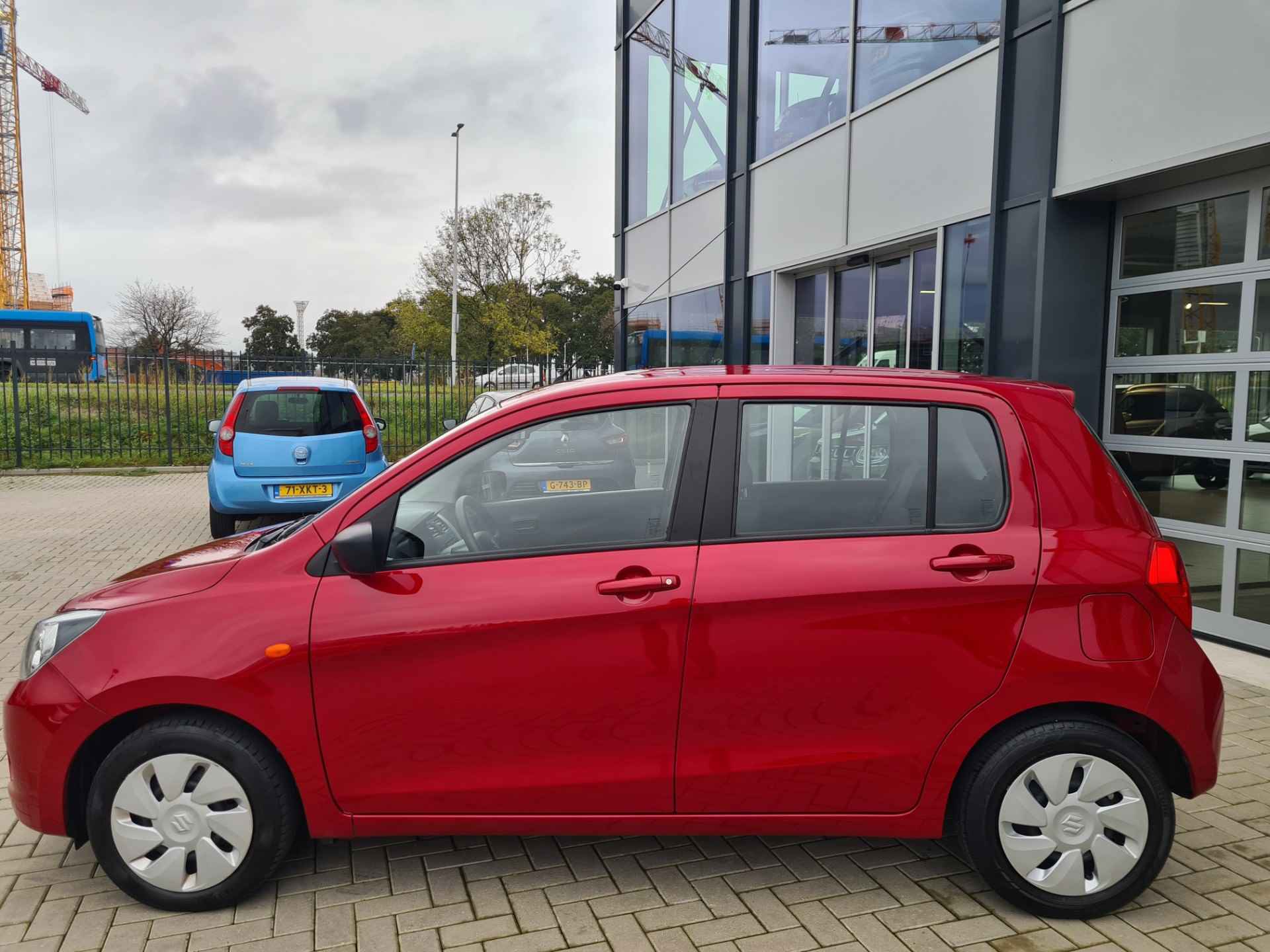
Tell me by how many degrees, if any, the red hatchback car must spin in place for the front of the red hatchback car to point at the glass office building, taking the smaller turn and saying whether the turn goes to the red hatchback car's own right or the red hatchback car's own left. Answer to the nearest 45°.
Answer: approximately 135° to the red hatchback car's own right

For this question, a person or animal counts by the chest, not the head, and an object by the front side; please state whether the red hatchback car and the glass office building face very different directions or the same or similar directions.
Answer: same or similar directions

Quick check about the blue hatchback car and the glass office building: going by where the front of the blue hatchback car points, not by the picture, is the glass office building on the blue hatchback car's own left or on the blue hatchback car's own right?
on the blue hatchback car's own right

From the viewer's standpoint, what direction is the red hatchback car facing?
to the viewer's left

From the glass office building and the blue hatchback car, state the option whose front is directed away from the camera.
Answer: the blue hatchback car

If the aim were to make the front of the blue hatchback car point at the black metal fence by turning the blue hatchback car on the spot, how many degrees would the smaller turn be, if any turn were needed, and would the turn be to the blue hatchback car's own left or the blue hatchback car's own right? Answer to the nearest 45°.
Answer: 0° — it already faces it

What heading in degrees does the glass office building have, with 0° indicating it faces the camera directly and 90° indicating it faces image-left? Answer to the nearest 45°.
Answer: approximately 45°

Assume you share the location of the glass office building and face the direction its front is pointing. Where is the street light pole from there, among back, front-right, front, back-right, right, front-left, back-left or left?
right

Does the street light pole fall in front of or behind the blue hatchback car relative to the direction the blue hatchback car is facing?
in front

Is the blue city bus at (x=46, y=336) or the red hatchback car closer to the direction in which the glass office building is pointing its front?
the red hatchback car

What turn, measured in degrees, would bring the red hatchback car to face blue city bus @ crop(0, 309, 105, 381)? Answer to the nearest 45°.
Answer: approximately 45° to its right

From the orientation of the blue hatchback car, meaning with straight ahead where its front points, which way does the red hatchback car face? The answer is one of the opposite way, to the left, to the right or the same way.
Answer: to the left

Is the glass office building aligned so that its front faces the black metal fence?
no

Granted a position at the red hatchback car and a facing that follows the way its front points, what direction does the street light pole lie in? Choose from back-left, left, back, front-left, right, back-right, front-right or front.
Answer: right

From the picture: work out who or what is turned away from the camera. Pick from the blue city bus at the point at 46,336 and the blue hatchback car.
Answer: the blue hatchback car
